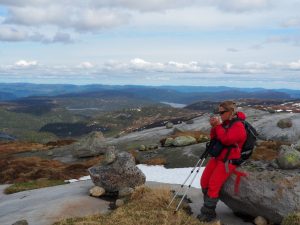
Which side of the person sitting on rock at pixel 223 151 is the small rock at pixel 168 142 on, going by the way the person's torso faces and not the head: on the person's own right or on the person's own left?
on the person's own right

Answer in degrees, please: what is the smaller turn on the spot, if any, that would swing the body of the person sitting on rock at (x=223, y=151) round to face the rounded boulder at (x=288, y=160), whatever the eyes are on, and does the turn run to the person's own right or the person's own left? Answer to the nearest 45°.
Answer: approximately 135° to the person's own right

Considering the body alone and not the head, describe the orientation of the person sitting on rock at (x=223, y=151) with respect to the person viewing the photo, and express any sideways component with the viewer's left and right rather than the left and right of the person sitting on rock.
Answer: facing to the left of the viewer

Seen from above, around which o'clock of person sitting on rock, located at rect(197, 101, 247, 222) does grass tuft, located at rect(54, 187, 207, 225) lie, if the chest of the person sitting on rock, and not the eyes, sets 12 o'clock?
The grass tuft is roughly at 12 o'clock from the person sitting on rock.

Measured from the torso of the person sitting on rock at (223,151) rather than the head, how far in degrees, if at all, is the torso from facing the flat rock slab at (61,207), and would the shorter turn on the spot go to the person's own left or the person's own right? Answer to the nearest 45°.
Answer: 0° — they already face it

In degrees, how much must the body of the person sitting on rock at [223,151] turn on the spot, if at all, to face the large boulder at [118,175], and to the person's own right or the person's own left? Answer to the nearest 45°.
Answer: approximately 45° to the person's own right
